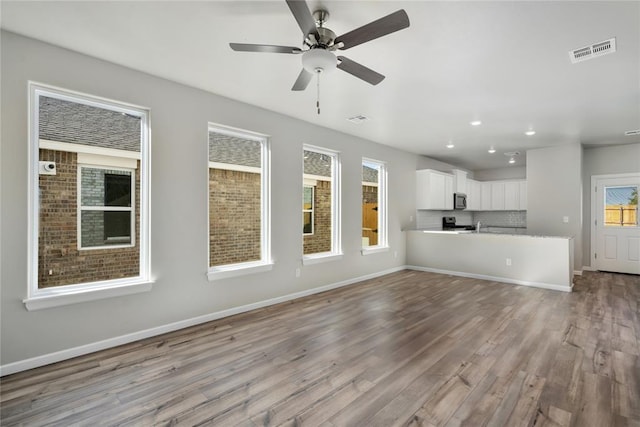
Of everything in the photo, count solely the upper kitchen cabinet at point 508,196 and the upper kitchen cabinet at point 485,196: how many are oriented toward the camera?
2

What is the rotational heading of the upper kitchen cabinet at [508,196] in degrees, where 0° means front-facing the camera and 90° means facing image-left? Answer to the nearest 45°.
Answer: approximately 0°

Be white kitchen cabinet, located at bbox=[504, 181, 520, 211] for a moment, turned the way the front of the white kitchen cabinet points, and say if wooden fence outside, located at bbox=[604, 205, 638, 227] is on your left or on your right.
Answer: on your left

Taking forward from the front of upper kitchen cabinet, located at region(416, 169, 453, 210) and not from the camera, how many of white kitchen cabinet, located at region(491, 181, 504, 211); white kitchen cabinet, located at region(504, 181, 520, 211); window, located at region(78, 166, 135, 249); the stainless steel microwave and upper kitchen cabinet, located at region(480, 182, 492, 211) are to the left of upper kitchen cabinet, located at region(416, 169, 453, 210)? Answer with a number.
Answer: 4

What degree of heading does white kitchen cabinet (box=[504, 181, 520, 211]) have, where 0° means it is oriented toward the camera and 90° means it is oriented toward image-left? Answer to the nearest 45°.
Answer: approximately 0°

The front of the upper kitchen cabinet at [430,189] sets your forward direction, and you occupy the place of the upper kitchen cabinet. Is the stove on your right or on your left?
on your left

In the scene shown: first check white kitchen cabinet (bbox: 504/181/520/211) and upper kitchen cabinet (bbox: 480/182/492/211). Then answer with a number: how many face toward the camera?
2

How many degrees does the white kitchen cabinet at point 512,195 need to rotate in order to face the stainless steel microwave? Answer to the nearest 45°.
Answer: approximately 45° to its right

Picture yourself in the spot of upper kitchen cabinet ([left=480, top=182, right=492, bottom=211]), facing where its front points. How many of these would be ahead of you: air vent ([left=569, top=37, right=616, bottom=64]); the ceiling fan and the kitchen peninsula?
3

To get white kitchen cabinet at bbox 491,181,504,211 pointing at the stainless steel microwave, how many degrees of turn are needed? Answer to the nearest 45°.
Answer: approximately 45° to its right
